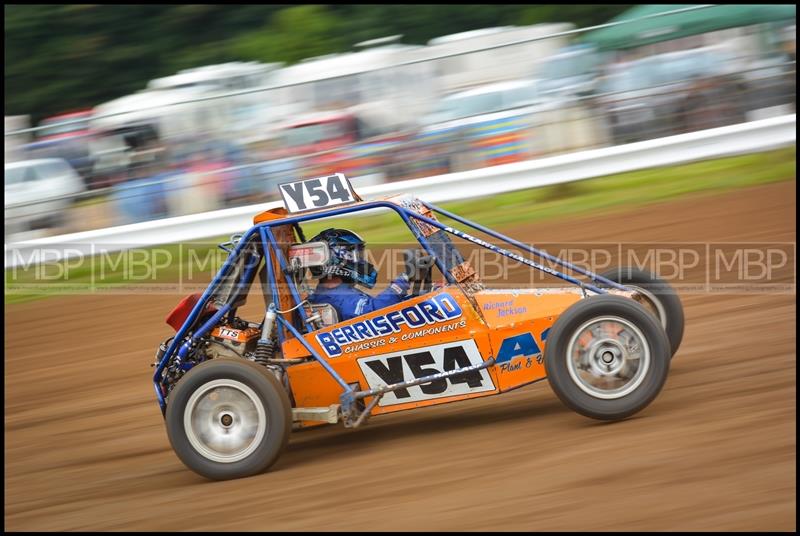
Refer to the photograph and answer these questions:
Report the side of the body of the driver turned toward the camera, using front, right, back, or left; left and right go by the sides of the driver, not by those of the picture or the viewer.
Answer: right

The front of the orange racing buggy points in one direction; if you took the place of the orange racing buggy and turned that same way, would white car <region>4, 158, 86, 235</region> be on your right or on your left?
on your left

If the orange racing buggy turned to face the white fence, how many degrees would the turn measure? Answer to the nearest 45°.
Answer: approximately 90° to its left

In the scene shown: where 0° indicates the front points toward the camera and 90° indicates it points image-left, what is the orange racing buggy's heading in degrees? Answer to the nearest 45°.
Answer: approximately 270°

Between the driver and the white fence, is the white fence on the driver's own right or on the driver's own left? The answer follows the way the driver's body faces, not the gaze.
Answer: on the driver's own left

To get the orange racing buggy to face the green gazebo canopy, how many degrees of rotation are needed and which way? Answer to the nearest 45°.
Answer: approximately 45° to its left

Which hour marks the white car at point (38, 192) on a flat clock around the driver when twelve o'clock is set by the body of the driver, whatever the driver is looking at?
The white car is roughly at 8 o'clock from the driver.
